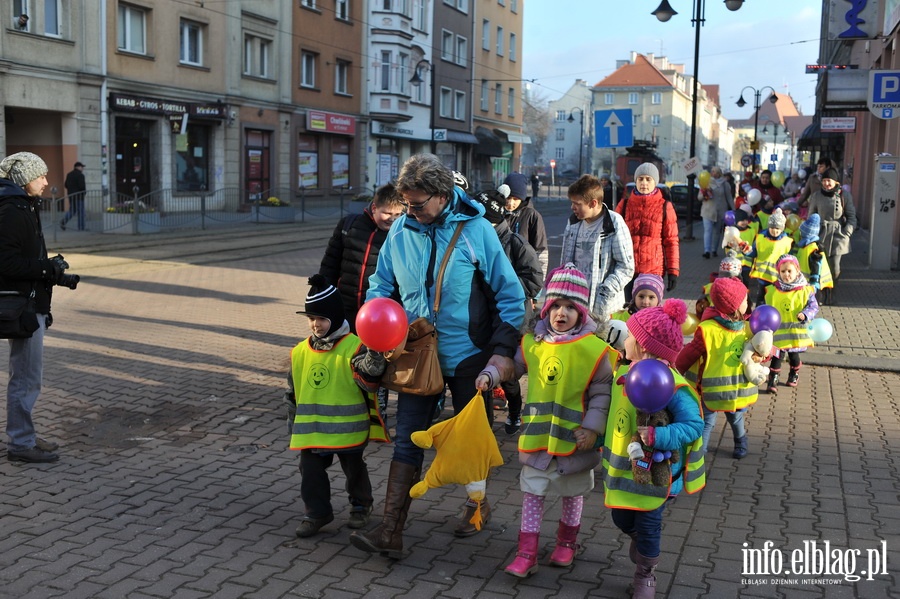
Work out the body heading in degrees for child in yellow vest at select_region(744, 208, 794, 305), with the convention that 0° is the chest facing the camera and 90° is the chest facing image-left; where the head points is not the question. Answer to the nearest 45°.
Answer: approximately 0°

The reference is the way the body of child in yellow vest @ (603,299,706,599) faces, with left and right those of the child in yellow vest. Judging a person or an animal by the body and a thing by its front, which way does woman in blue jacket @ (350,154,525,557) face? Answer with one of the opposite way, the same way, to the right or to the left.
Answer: the same way

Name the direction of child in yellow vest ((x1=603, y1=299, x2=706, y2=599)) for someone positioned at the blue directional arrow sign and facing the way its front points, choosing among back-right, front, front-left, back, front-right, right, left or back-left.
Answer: front

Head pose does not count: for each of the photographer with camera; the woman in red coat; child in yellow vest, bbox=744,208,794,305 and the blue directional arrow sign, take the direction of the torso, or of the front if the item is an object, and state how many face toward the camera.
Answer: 3

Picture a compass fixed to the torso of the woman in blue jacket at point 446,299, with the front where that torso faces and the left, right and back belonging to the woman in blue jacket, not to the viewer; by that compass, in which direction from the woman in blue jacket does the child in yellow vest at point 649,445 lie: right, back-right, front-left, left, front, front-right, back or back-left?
left

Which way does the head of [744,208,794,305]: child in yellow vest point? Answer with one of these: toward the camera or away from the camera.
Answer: toward the camera

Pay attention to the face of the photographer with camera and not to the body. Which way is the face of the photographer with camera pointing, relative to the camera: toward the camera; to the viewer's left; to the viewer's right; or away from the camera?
to the viewer's right

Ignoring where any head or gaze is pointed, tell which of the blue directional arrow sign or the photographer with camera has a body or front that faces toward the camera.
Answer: the blue directional arrow sign

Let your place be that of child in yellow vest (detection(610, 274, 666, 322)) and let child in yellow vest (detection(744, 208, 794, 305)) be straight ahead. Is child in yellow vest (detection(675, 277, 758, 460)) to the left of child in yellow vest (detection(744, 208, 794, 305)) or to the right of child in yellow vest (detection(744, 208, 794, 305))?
right

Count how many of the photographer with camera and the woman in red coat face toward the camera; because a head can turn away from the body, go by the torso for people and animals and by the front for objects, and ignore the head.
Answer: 1

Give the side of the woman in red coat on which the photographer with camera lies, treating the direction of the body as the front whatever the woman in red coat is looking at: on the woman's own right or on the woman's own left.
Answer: on the woman's own right

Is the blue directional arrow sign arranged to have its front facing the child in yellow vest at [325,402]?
yes

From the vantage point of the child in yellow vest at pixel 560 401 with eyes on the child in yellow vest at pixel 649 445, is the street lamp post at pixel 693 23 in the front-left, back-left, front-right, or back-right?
back-left

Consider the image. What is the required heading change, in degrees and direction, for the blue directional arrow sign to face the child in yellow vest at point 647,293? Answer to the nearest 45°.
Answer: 0° — it already faces them

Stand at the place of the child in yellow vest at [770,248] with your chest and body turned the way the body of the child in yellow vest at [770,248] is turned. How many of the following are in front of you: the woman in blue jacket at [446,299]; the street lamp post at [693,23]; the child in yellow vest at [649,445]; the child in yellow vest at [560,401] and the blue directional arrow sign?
3

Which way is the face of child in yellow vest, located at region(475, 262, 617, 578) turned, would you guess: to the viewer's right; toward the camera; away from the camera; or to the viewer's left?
toward the camera

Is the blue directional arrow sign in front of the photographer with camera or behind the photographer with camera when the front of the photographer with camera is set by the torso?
in front

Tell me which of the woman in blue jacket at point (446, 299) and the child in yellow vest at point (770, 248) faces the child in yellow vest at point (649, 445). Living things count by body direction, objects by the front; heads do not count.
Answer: the child in yellow vest at point (770, 248)

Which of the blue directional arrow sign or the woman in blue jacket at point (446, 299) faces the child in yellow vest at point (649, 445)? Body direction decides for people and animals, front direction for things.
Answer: the blue directional arrow sign

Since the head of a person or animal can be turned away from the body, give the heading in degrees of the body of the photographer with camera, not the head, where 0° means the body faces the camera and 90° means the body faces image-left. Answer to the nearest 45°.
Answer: approximately 270°
